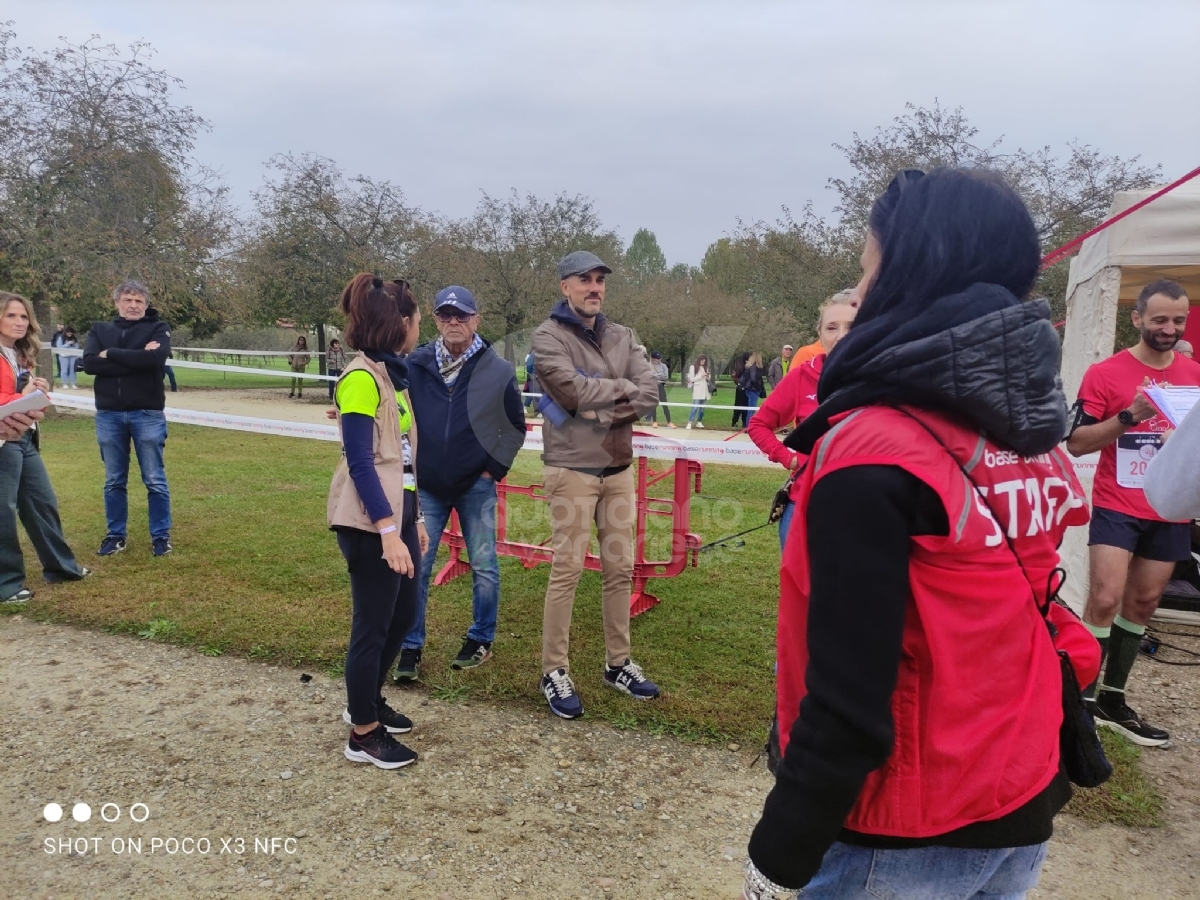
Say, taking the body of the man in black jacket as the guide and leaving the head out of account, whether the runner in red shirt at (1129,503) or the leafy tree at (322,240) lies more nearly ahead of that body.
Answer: the runner in red shirt

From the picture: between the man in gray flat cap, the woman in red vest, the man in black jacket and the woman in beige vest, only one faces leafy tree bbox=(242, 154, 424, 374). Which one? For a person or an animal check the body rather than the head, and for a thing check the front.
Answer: the woman in red vest

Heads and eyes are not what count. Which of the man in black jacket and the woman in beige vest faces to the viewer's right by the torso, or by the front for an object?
the woman in beige vest

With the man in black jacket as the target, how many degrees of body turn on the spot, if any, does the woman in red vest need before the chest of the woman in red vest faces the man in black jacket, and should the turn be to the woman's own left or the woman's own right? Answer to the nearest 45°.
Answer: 0° — they already face them

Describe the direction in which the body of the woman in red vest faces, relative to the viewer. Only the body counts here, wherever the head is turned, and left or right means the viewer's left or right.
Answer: facing away from the viewer and to the left of the viewer

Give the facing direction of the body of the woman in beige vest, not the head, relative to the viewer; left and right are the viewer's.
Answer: facing to the right of the viewer

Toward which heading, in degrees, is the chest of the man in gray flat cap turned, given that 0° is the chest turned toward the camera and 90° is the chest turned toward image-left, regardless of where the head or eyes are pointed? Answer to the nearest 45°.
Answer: approximately 315°
